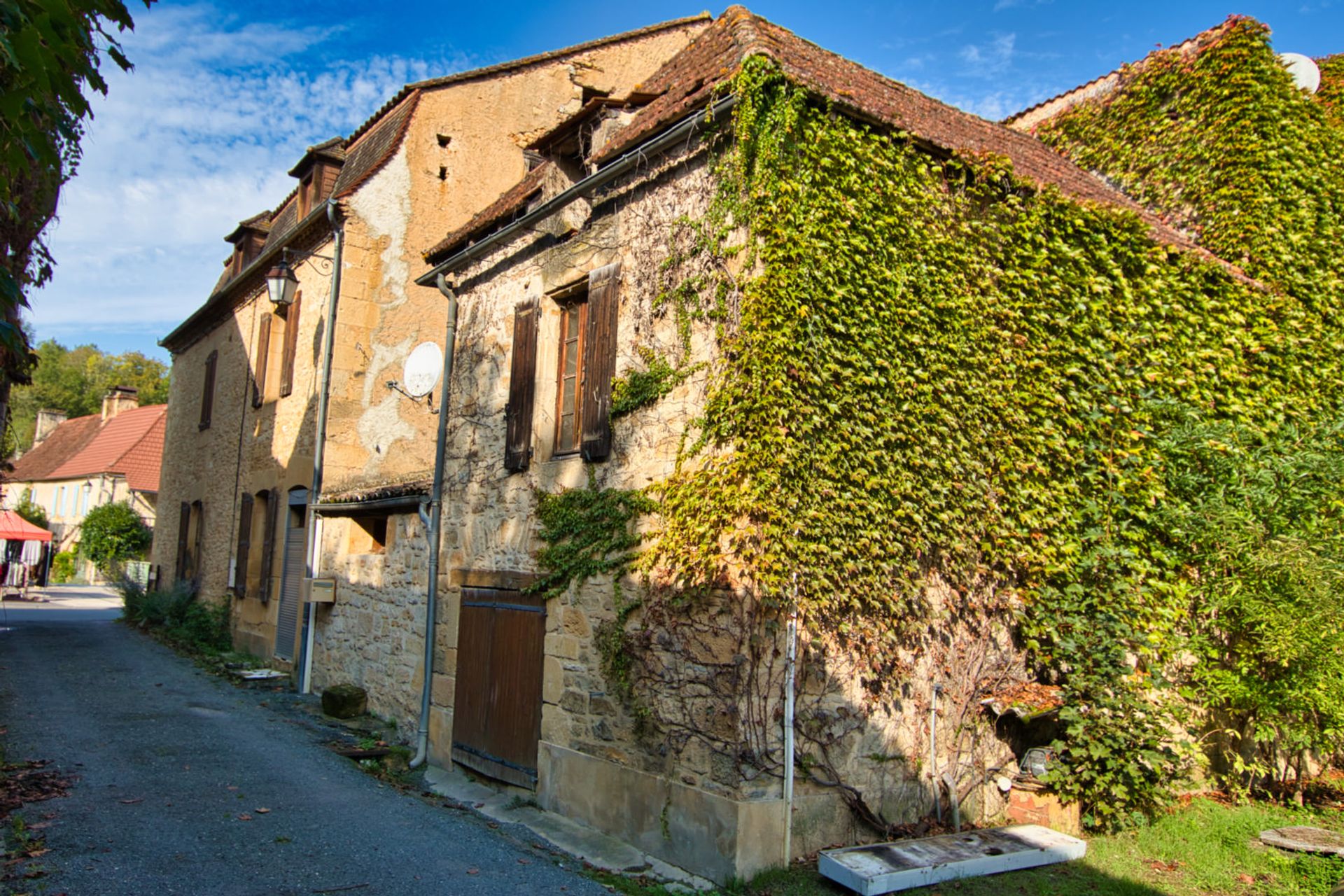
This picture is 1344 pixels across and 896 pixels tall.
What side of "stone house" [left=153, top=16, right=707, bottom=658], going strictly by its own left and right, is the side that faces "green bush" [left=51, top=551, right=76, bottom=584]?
right

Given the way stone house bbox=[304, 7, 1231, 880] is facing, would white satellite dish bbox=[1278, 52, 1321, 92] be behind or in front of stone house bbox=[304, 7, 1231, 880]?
behind

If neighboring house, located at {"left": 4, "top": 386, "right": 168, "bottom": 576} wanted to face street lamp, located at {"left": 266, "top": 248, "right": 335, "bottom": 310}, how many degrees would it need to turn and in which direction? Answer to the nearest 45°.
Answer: approximately 45° to its left

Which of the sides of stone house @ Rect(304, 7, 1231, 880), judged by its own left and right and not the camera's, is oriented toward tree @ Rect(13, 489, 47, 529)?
right

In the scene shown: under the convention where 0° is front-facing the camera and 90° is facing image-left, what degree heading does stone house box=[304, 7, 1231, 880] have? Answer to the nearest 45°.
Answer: approximately 45°

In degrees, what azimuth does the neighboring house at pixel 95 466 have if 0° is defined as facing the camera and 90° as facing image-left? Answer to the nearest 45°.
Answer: approximately 45°

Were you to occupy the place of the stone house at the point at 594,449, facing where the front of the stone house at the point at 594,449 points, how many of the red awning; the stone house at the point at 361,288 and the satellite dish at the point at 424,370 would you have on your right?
3

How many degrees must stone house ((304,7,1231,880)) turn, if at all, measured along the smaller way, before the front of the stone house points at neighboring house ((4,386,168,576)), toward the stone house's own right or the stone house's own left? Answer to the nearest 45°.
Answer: approximately 90° to the stone house's own right

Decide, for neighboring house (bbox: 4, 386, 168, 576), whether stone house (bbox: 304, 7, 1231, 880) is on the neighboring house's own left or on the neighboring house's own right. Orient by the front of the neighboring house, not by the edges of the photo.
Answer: on the neighboring house's own left

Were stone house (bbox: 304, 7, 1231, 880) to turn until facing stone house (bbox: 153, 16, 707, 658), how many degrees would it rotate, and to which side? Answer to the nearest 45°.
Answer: approximately 90° to its right
